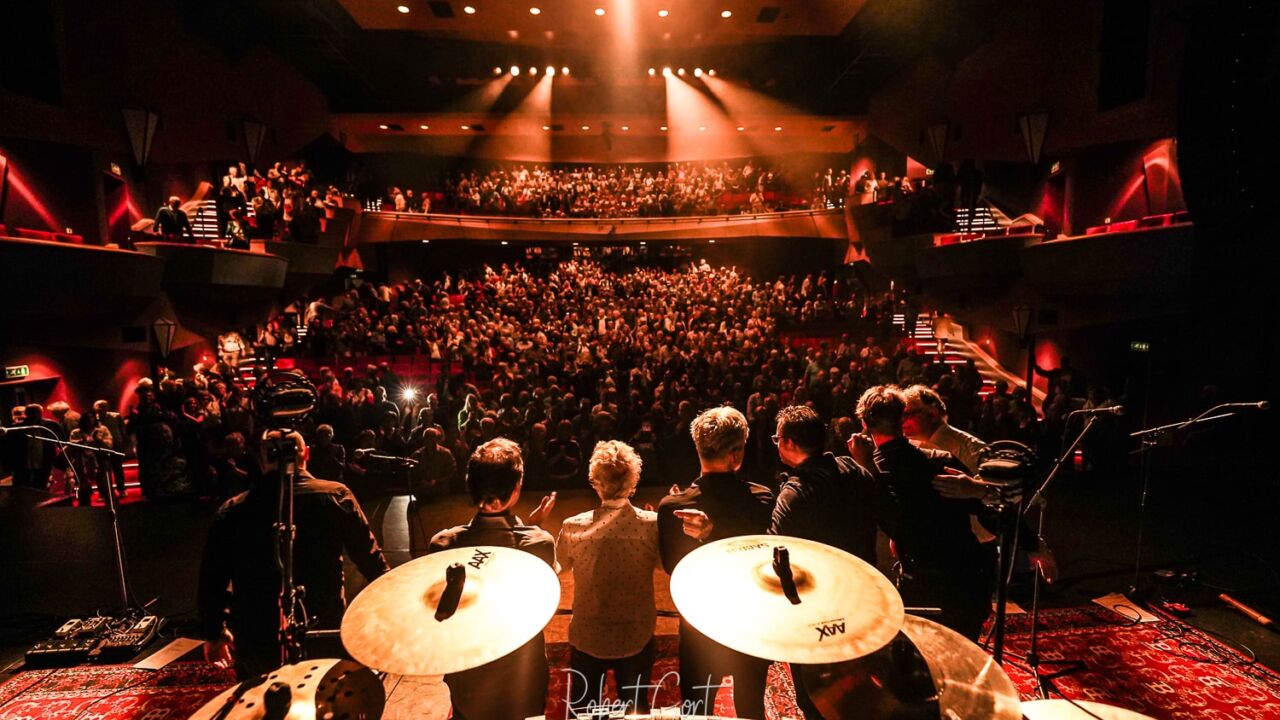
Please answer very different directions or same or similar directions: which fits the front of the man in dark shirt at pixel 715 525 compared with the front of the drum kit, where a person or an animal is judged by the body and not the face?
same or similar directions

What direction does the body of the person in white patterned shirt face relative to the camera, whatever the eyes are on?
away from the camera

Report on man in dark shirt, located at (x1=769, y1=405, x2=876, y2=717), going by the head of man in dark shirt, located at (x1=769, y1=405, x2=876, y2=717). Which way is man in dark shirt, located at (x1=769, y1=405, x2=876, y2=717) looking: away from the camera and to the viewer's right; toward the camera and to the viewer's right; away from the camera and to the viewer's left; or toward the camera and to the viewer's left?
away from the camera and to the viewer's left

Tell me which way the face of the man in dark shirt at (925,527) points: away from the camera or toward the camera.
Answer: away from the camera

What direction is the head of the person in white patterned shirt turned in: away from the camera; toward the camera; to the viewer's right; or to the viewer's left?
away from the camera

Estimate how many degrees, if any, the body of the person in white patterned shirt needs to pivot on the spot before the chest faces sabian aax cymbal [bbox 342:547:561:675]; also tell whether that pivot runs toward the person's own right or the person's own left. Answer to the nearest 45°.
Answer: approximately 135° to the person's own left

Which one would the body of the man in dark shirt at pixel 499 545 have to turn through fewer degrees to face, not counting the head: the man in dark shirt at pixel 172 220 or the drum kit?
the man in dark shirt

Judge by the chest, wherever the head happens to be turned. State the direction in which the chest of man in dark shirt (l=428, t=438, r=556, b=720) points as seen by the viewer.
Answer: away from the camera

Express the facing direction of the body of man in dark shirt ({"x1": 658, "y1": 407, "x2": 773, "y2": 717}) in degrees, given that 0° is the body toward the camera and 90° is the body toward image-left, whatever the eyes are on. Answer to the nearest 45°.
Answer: approximately 180°

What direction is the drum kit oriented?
away from the camera

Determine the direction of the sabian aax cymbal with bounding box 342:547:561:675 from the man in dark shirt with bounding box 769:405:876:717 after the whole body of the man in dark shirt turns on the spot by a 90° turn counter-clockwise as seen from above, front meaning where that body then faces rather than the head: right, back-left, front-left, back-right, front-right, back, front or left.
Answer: front

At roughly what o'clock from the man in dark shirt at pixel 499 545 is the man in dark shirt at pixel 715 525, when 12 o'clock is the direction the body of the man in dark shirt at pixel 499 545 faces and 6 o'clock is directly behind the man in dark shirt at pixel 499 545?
the man in dark shirt at pixel 715 525 is roughly at 3 o'clock from the man in dark shirt at pixel 499 545.
